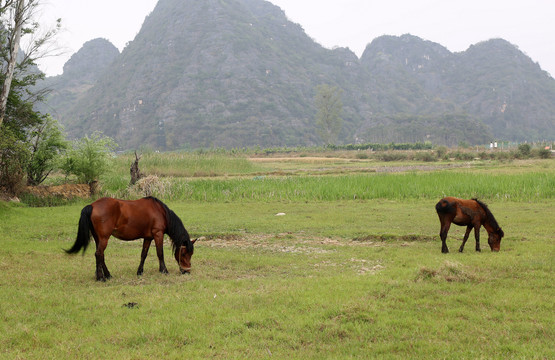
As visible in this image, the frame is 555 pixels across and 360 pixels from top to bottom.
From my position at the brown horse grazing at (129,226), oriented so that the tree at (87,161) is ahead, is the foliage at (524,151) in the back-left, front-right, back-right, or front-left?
front-right

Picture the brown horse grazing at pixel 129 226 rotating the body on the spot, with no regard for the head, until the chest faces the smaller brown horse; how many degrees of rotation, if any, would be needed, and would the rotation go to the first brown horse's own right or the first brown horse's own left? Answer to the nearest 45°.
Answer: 0° — it already faces it

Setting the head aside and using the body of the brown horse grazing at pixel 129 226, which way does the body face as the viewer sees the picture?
to the viewer's right

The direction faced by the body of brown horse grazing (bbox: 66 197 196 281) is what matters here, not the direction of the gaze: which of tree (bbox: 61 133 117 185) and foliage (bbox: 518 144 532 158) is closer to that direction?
the foliage

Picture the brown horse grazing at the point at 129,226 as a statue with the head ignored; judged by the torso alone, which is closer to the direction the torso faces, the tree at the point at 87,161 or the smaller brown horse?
the smaller brown horse

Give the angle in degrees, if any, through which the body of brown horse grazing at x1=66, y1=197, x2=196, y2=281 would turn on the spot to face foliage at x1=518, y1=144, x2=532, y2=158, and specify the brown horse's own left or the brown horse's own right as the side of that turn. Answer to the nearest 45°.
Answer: approximately 45° to the brown horse's own left

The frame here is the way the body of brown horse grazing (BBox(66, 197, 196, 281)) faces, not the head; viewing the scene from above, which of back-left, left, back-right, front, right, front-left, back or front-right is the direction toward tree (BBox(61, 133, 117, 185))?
left
